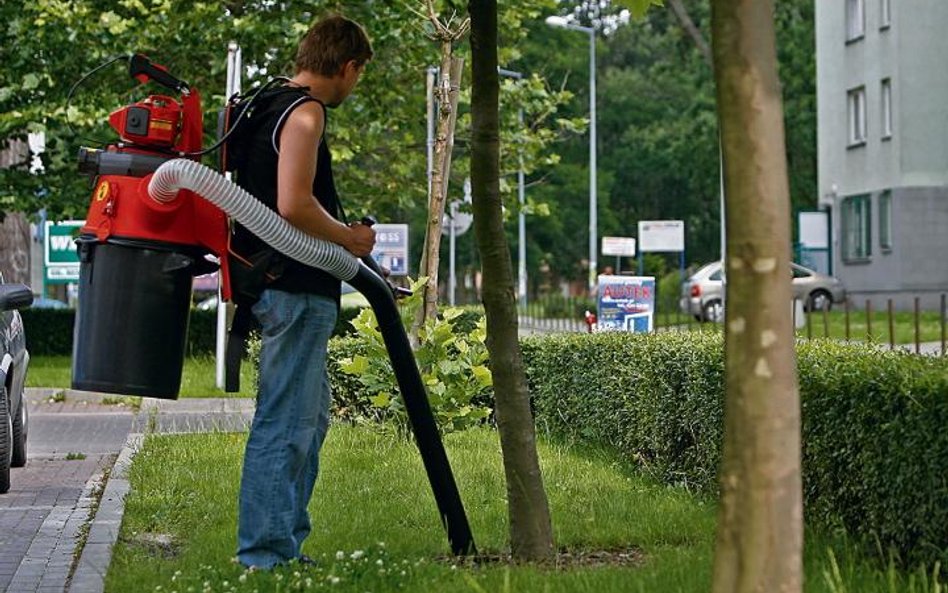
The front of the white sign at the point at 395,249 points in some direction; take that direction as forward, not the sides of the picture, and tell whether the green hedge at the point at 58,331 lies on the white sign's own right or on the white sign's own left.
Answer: on the white sign's own right

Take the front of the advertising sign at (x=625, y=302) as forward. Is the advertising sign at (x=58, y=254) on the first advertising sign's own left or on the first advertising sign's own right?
on the first advertising sign's own right

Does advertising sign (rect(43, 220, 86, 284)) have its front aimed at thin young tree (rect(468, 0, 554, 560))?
yes

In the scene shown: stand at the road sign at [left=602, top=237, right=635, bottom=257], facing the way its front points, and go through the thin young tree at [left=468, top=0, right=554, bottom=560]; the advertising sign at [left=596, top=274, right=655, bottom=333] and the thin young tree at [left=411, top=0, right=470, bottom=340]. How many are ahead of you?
3

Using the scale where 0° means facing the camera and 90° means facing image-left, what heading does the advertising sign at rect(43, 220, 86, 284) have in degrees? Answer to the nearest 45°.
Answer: approximately 0°
